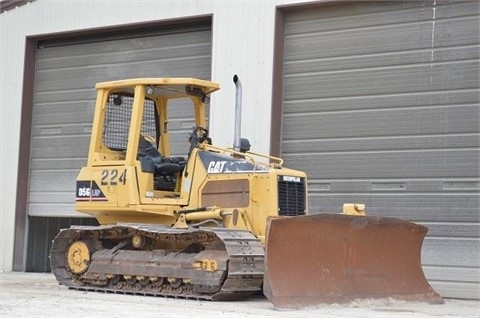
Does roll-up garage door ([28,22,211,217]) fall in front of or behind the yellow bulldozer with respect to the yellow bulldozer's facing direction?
behind

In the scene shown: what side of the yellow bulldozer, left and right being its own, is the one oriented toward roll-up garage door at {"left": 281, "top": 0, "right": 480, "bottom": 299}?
left

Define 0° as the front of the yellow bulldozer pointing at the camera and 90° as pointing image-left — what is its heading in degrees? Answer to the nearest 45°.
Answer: approximately 315°
